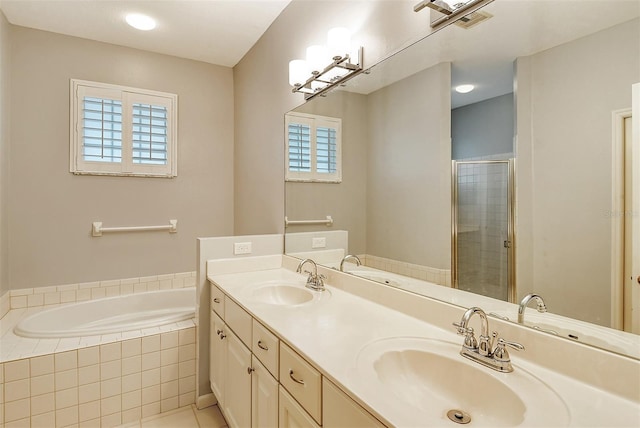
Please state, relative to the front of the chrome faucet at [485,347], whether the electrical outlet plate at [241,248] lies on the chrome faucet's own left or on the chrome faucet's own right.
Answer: on the chrome faucet's own right

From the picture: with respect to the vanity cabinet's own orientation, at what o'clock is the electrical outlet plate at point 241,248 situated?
The electrical outlet plate is roughly at 4 o'clock from the vanity cabinet.

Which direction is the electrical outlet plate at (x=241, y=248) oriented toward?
toward the camera

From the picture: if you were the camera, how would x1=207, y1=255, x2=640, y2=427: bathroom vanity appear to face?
facing the viewer and to the left of the viewer

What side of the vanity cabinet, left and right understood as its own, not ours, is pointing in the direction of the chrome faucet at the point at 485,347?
left

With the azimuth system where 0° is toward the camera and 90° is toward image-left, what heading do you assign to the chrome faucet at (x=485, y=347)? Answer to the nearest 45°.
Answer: approximately 45°
